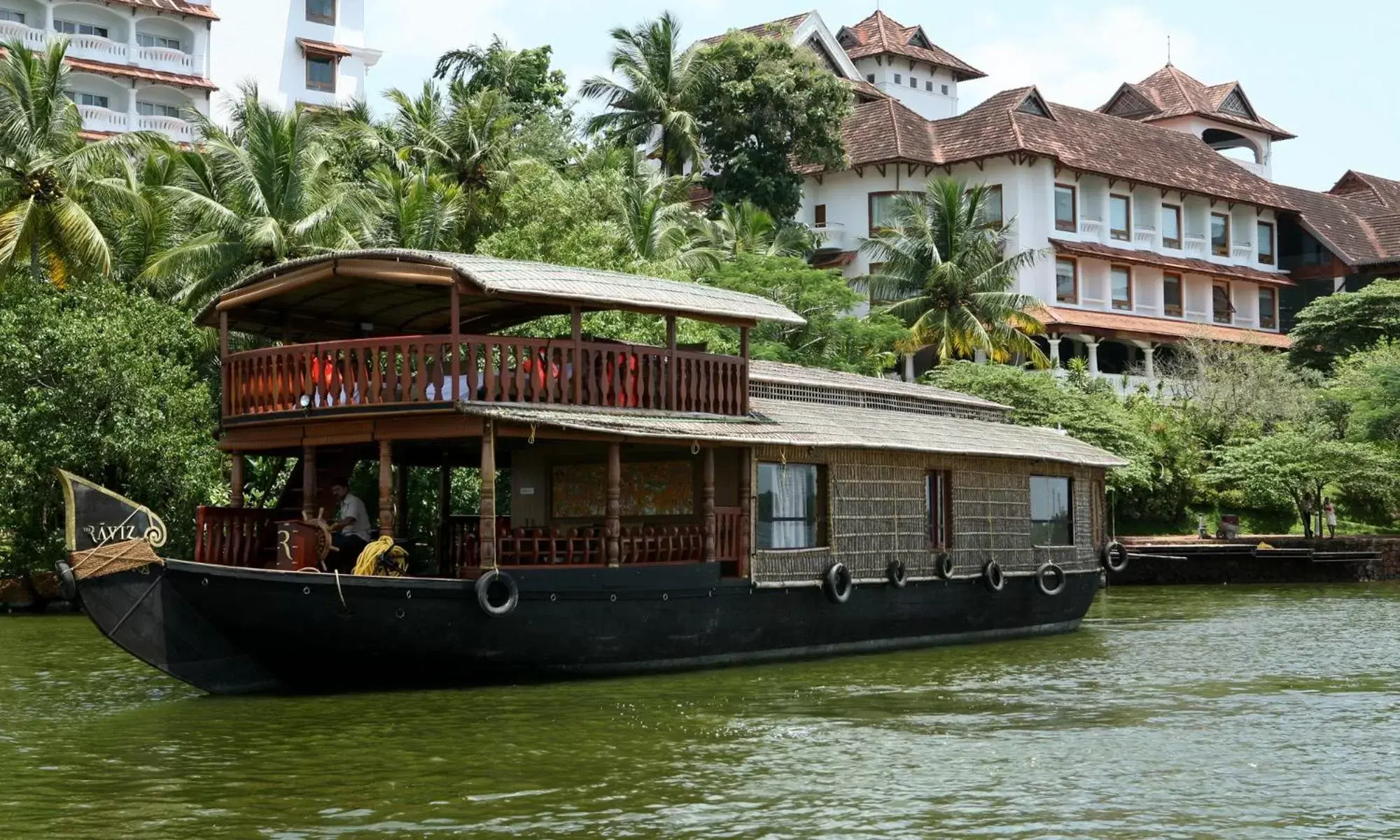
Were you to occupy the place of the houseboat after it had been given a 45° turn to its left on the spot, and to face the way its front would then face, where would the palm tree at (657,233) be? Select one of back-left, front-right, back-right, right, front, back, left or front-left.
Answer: back

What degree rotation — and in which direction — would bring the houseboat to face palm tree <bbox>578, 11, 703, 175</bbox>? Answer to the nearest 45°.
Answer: approximately 135° to its right

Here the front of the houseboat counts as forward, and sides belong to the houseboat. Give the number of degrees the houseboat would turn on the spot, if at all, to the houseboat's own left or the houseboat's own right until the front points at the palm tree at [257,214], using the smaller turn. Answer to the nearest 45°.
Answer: approximately 90° to the houseboat's own right

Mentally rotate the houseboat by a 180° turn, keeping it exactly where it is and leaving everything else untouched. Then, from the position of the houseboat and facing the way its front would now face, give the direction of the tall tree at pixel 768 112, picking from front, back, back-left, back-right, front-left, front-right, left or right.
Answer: front-left

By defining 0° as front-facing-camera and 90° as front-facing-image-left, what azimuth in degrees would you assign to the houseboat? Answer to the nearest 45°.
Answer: approximately 45°

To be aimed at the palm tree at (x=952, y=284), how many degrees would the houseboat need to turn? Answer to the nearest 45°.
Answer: approximately 135° to its right

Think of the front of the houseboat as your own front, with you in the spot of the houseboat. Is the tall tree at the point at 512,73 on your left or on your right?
on your right
